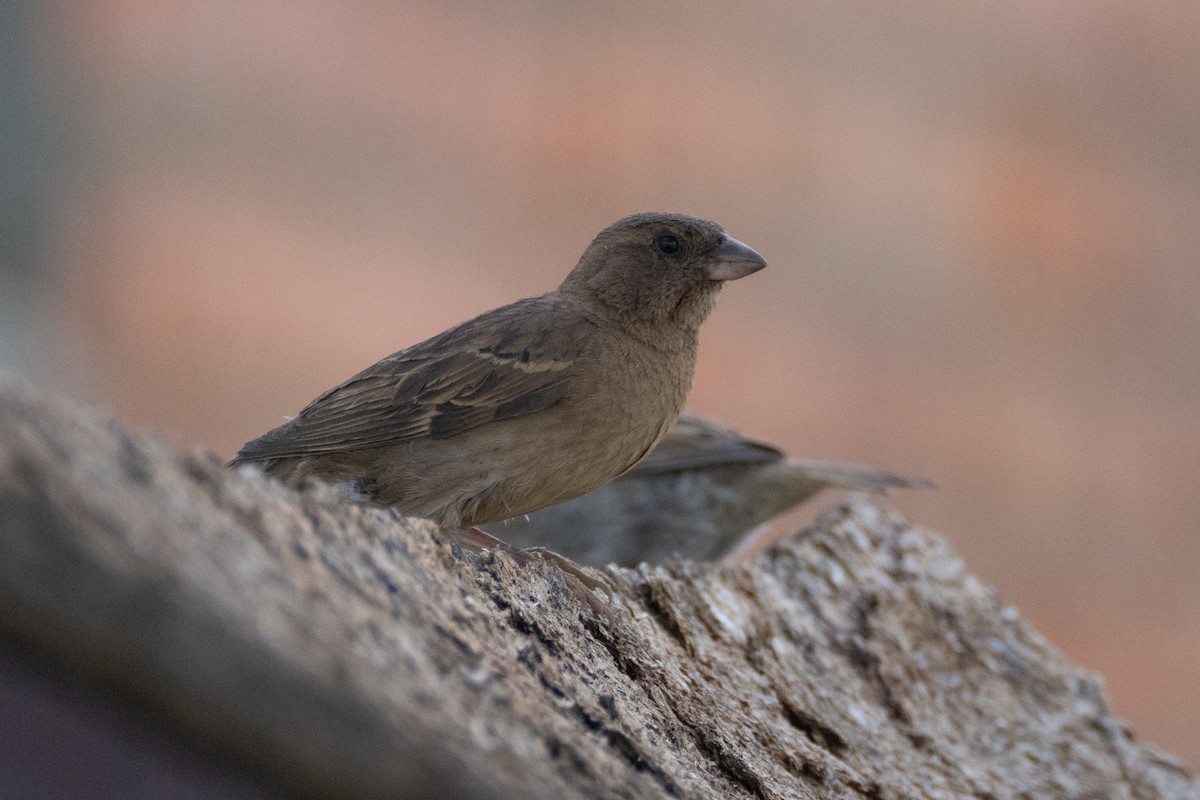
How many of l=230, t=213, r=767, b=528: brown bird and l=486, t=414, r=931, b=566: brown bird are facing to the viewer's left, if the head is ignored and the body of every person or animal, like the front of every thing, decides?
1

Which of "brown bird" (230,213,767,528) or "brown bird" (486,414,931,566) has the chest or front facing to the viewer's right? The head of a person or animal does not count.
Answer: "brown bird" (230,213,767,528)

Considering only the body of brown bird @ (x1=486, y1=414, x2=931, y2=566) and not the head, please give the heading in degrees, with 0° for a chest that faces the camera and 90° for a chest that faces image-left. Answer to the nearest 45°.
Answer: approximately 90°

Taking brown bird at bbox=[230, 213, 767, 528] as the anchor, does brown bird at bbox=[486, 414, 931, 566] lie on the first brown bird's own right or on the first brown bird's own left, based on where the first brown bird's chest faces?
on the first brown bird's own left

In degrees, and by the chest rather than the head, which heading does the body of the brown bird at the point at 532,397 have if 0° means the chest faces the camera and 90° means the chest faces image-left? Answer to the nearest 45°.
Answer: approximately 270°

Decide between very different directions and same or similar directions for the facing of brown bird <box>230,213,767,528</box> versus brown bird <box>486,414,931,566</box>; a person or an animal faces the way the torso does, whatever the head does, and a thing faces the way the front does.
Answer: very different directions

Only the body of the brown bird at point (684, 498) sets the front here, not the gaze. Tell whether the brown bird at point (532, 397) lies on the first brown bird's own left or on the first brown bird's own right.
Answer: on the first brown bird's own left
